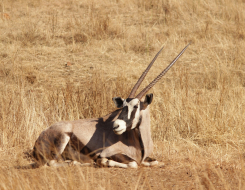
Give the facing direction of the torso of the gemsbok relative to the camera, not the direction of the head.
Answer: to the viewer's right
